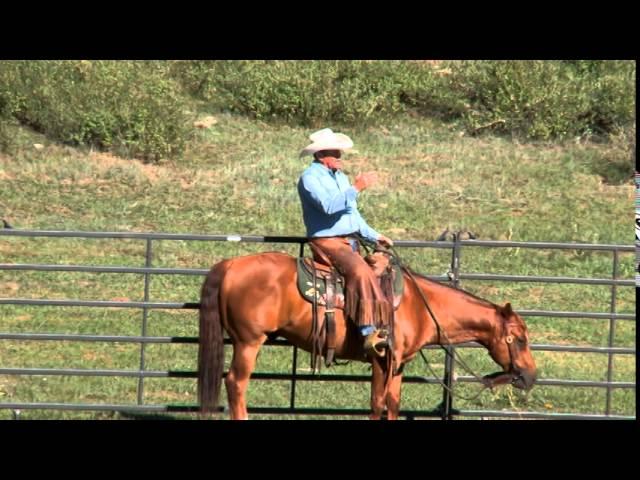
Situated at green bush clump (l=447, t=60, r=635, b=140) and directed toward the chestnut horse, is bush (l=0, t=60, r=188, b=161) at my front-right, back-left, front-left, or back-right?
front-right

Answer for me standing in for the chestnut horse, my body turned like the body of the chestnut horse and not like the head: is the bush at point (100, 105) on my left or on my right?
on my left

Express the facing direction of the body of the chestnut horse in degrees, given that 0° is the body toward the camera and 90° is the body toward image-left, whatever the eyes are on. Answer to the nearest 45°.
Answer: approximately 270°

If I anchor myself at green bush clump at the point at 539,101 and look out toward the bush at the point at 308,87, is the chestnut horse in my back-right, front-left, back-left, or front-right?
front-left

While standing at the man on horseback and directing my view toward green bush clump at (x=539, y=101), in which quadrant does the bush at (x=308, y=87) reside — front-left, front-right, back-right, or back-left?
front-left

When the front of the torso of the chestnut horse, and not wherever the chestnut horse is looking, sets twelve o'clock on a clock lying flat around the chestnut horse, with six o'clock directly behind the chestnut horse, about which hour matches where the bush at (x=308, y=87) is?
The bush is roughly at 9 o'clock from the chestnut horse.

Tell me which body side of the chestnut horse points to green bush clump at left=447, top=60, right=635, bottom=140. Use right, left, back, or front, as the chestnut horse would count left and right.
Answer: left

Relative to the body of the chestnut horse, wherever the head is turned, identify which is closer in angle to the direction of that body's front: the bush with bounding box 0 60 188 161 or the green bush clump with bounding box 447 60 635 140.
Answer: the green bush clump

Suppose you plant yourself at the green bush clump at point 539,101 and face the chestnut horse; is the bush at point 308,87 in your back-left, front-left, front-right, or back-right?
front-right
